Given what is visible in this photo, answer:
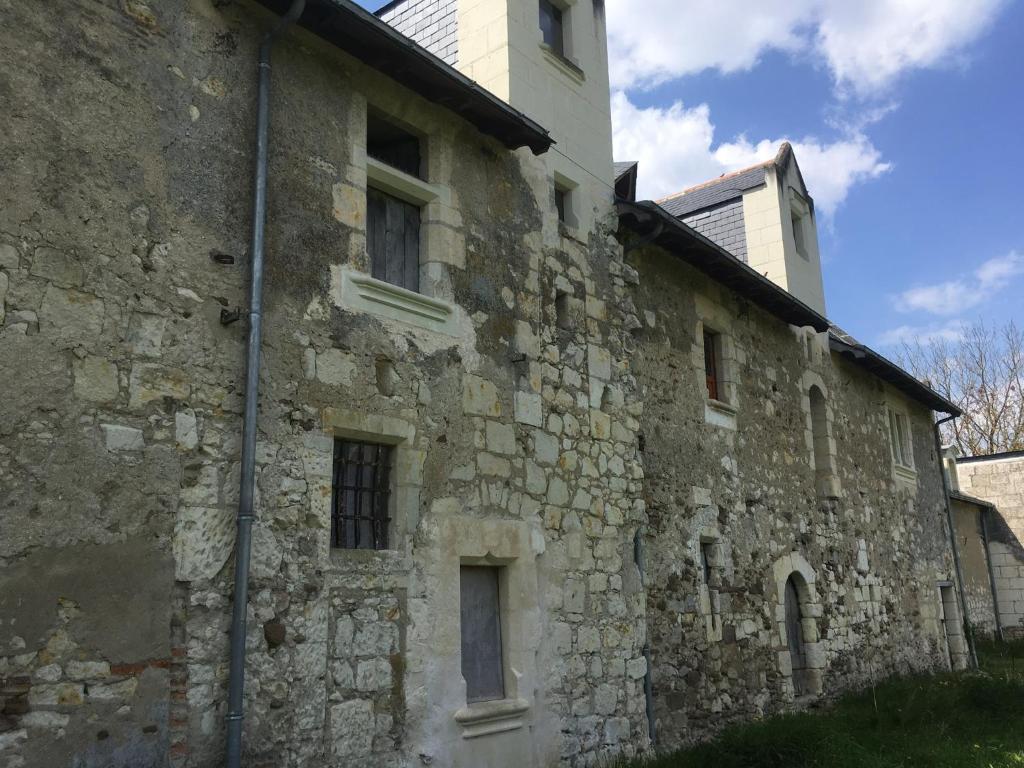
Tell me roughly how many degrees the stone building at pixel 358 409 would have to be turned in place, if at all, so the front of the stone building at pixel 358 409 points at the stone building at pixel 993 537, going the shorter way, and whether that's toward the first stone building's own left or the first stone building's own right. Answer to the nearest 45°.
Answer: approximately 90° to the first stone building's own left

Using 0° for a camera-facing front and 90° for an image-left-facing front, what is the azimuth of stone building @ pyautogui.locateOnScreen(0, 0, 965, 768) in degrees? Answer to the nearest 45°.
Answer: approximately 315°
